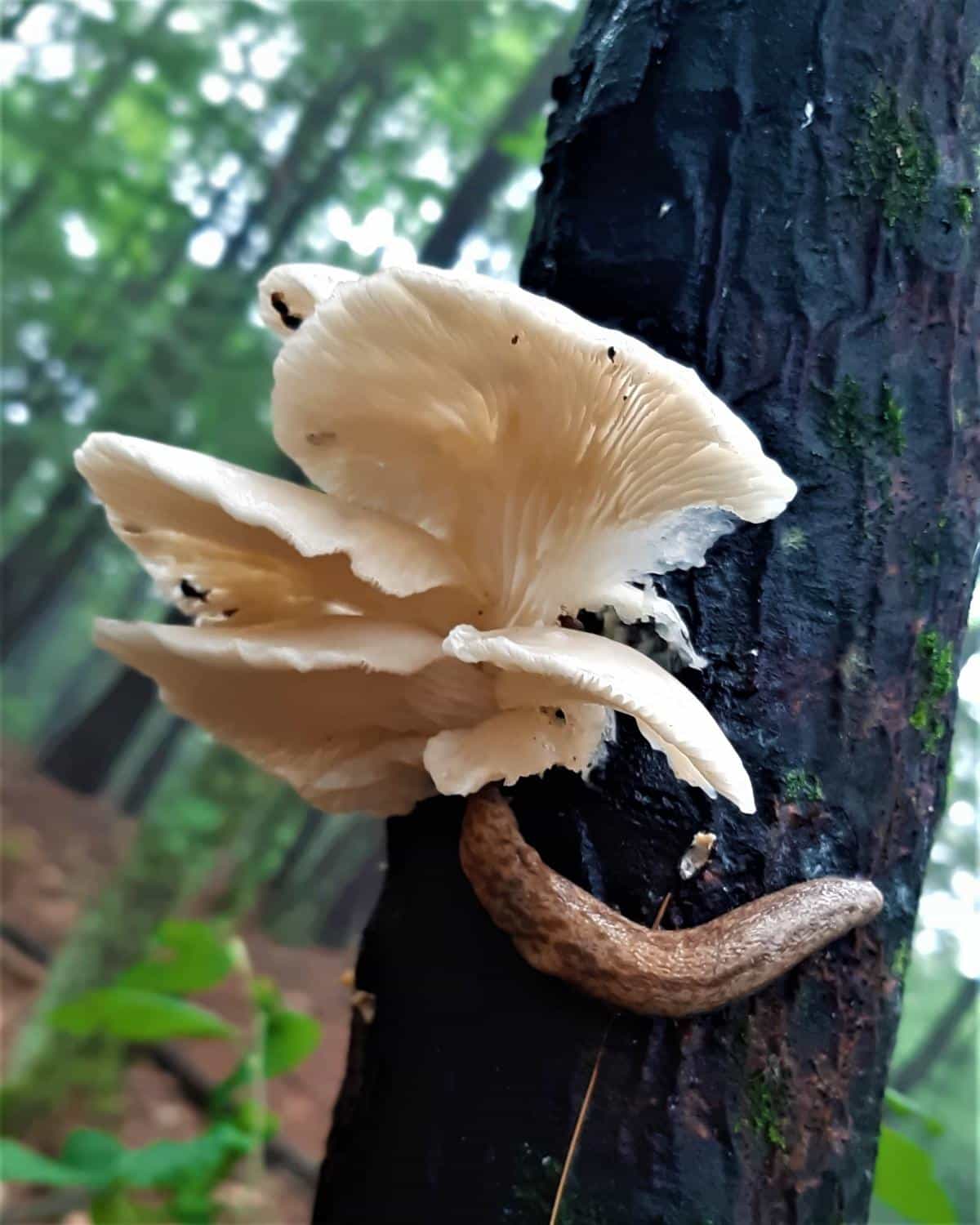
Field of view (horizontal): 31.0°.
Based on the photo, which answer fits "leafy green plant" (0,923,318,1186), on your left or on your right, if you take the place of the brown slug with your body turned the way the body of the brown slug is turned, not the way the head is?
on your right

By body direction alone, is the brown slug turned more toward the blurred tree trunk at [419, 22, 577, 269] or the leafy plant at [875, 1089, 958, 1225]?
the blurred tree trunk

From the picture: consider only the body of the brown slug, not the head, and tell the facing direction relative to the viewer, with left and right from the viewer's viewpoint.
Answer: facing to the left of the viewer
